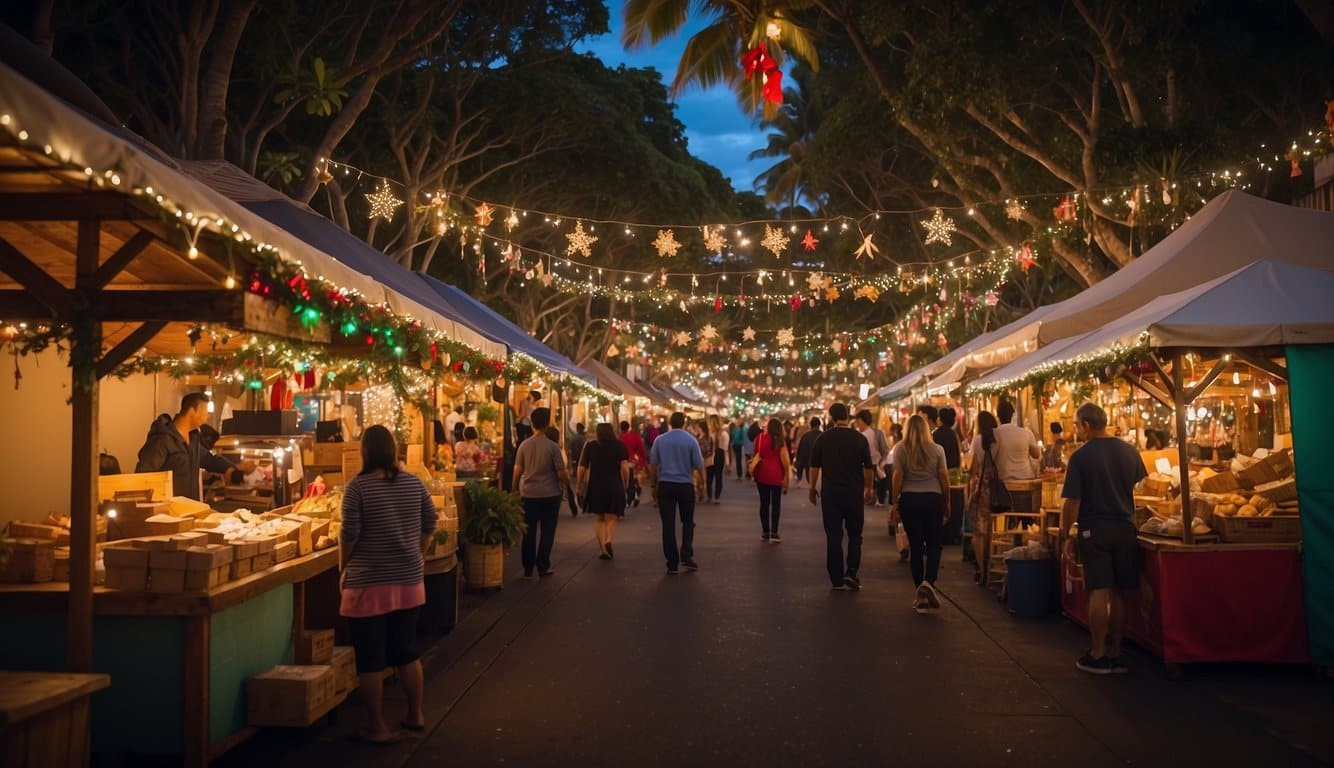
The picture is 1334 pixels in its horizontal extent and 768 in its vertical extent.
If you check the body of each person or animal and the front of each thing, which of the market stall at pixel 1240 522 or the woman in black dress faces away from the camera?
the woman in black dress

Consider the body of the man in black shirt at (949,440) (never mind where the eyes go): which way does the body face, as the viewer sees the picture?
away from the camera

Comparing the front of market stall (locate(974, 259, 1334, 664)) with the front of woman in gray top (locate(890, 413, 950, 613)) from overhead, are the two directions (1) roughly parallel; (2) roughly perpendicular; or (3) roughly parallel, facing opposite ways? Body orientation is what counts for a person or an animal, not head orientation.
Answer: roughly perpendicular

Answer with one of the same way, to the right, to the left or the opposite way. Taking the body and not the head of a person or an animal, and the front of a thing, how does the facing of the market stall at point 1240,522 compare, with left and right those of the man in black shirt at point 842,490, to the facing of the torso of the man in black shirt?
to the left

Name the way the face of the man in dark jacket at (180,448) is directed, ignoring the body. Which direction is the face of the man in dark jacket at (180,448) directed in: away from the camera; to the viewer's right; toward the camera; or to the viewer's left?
to the viewer's right

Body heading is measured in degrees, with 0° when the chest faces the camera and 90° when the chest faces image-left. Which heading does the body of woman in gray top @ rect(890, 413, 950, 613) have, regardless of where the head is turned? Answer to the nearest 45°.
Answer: approximately 180°

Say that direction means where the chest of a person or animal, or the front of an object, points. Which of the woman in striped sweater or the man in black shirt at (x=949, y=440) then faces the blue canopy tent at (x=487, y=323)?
the woman in striped sweater

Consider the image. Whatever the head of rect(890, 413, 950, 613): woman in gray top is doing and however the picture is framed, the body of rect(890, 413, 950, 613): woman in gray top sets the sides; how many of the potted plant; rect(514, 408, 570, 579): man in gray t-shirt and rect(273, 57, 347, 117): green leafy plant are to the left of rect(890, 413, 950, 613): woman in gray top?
3

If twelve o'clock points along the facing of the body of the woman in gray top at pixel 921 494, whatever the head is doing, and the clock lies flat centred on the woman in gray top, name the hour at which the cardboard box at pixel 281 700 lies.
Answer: The cardboard box is roughly at 7 o'clock from the woman in gray top.

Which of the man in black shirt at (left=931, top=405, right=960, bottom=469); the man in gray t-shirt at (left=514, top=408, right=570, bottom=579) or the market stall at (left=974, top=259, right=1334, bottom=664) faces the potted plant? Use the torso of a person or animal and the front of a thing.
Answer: the market stall

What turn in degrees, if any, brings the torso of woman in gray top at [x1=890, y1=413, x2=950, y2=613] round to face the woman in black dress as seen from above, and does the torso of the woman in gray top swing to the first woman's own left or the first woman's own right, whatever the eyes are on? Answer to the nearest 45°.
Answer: approximately 45° to the first woman's own left

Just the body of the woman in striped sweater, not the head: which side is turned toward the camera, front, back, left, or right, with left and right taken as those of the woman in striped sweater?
back

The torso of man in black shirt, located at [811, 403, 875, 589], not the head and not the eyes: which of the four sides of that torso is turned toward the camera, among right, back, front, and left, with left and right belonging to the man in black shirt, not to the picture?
back

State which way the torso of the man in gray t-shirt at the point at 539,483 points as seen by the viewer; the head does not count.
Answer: away from the camera

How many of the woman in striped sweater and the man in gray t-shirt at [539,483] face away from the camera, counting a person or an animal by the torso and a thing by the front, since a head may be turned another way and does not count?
2

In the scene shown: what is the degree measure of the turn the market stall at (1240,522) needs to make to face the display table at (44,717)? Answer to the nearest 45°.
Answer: approximately 45° to its left

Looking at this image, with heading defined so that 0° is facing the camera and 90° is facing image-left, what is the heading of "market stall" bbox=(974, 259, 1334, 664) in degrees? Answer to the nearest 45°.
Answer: approximately 90°
